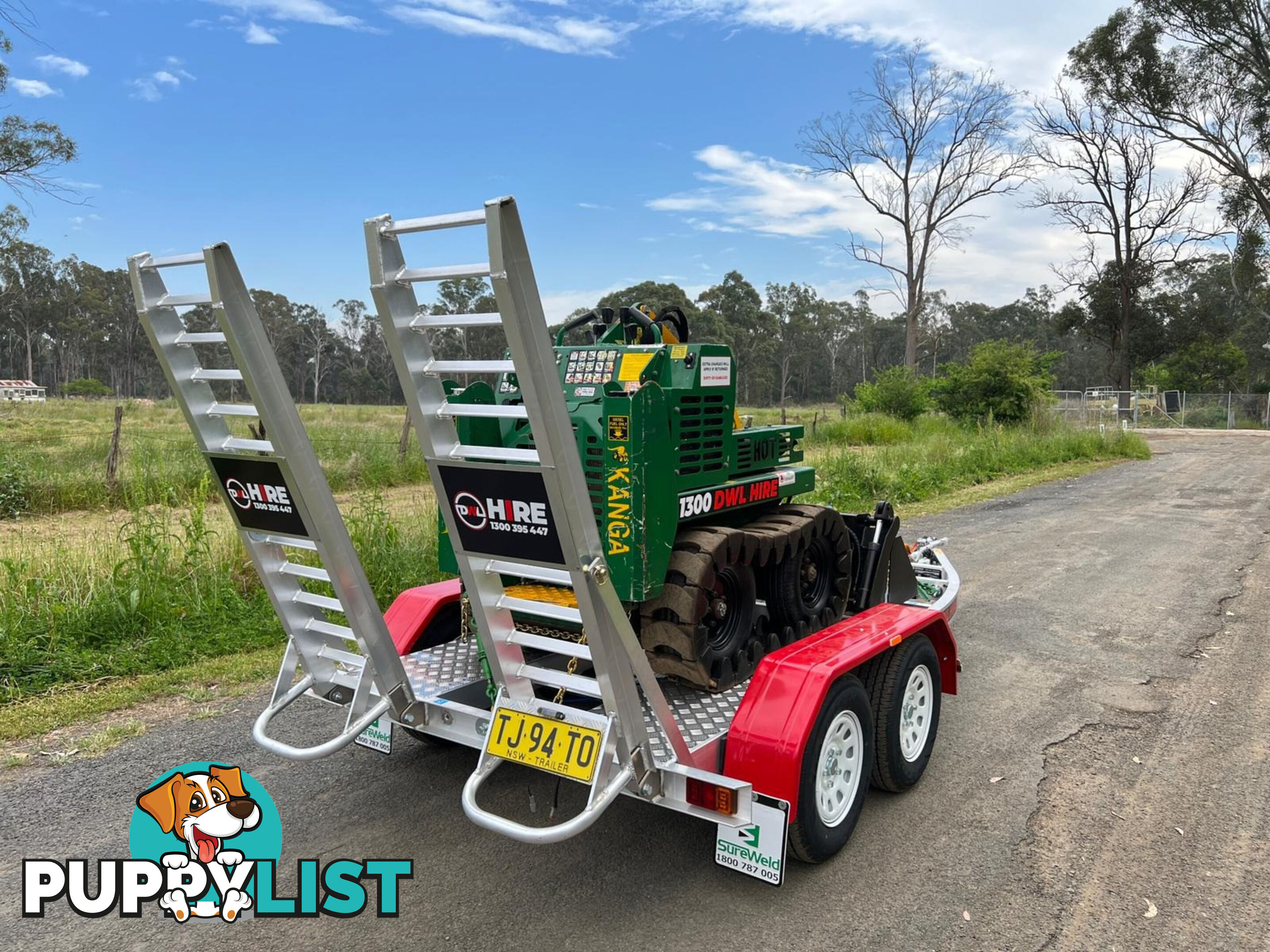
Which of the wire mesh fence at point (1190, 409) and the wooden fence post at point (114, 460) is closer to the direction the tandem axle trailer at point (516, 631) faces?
the wire mesh fence

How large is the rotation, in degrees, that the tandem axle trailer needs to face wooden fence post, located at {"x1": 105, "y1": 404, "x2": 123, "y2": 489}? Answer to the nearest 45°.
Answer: approximately 90° to its left

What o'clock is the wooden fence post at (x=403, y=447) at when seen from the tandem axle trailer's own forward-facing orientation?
The wooden fence post is roughly at 10 o'clock from the tandem axle trailer.

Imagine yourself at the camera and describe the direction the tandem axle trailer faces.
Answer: facing away from the viewer and to the right of the viewer
